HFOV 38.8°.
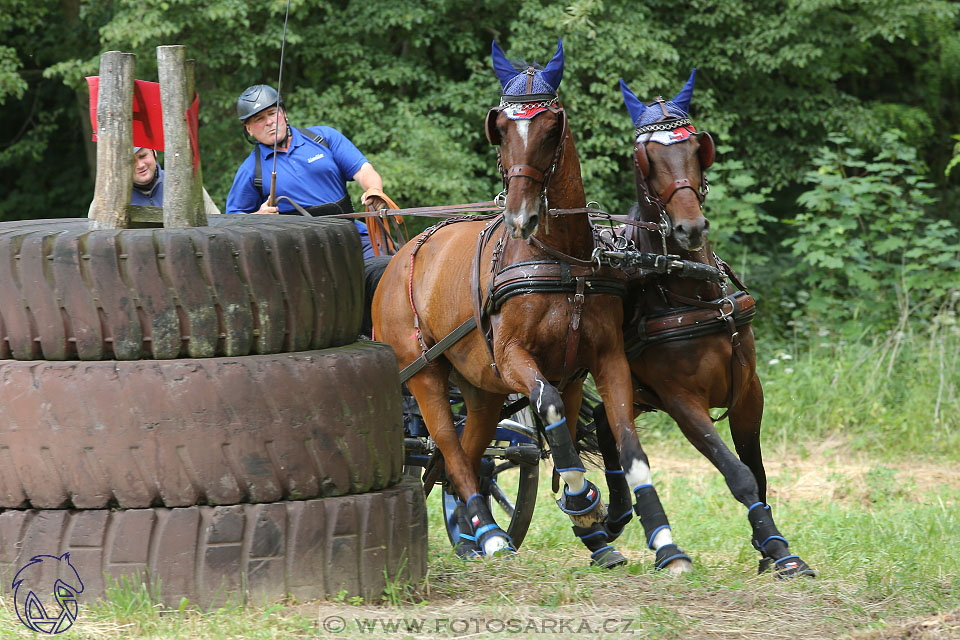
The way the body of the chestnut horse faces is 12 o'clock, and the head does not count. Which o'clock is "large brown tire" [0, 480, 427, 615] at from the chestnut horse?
The large brown tire is roughly at 3 o'clock from the chestnut horse.

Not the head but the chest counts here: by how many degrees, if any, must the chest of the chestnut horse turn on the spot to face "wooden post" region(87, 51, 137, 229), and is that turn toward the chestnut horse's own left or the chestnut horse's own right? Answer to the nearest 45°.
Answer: approximately 135° to the chestnut horse's own right

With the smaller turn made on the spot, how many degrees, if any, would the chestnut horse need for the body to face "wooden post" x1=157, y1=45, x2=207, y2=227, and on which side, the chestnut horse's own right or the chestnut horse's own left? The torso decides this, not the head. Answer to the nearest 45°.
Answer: approximately 135° to the chestnut horse's own right

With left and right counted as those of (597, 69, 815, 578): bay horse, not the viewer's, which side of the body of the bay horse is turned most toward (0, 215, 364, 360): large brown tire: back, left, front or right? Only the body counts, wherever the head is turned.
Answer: right

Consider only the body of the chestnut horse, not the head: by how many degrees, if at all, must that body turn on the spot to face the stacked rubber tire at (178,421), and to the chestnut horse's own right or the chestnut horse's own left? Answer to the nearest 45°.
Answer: approximately 90° to the chestnut horse's own right

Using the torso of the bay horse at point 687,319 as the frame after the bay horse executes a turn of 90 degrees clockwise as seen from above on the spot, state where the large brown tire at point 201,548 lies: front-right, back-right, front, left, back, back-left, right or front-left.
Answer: front

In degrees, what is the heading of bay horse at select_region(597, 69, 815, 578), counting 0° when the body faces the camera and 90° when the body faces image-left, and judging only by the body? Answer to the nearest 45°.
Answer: approximately 315°

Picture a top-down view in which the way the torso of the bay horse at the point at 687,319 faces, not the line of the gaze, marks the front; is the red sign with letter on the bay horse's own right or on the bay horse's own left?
on the bay horse's own right

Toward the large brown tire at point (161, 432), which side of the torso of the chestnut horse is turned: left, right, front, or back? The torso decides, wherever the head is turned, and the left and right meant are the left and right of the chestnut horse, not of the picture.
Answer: right

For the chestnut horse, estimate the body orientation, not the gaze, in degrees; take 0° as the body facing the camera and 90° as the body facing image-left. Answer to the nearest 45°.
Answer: approximately 315°

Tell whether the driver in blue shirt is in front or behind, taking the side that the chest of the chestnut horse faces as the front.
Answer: behind
